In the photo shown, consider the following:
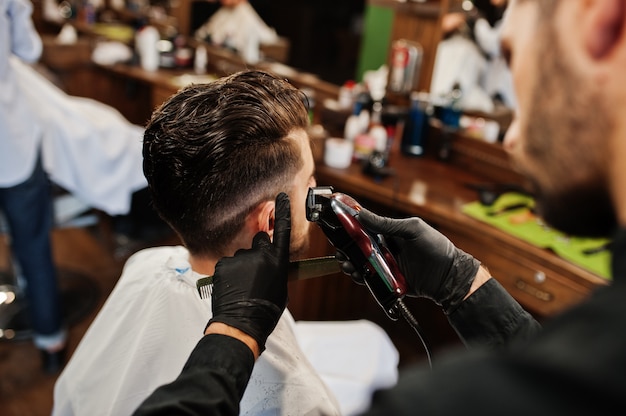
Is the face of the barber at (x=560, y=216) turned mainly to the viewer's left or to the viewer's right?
to the viewer's left

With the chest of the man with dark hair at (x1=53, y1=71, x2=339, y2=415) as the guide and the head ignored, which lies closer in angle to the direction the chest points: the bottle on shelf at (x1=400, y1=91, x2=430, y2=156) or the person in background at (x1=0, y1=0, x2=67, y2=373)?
the bottle on shelf

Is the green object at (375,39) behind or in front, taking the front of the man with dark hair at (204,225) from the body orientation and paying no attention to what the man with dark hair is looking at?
in front

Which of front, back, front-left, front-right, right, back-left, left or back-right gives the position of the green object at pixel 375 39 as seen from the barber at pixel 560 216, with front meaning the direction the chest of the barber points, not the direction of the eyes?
front-right

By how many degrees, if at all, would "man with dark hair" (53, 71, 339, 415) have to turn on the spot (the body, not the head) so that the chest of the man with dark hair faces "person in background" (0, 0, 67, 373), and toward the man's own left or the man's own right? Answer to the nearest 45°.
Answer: approximately 90° to the man's own left

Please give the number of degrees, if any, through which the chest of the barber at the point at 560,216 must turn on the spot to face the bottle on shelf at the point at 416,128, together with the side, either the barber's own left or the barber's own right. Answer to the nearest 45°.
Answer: approximately 45° to the barber's own right

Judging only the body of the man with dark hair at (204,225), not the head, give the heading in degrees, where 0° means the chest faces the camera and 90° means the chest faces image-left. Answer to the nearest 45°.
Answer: approximately 225°

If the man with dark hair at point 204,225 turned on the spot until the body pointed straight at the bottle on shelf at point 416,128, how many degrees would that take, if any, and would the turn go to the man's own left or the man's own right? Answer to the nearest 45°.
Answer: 0° — they already face it

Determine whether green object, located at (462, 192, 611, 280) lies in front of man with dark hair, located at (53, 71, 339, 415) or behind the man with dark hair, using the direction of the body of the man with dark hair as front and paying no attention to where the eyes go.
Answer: in front

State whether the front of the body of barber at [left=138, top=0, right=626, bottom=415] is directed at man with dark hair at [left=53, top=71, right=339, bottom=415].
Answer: yes

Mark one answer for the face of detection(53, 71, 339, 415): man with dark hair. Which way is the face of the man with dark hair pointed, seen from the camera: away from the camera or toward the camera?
away from the camera

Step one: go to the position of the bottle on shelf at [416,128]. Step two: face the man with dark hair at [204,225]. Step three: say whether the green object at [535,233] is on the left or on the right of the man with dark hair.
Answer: left

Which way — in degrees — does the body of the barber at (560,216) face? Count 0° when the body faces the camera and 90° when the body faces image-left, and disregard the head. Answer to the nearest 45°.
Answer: approximately 135°
